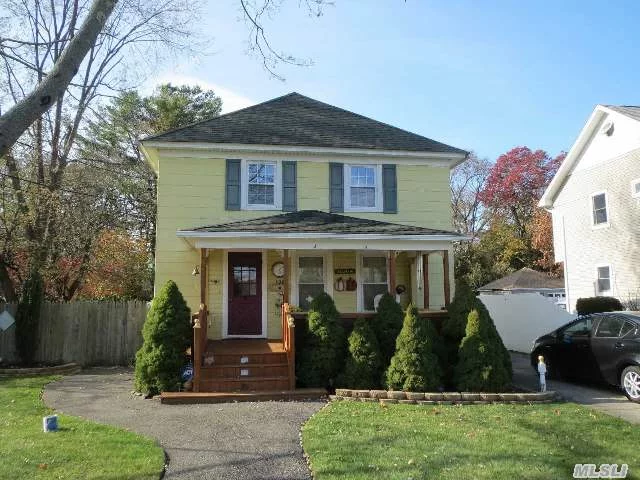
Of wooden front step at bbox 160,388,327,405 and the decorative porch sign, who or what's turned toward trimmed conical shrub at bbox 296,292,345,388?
the decorative porch sign

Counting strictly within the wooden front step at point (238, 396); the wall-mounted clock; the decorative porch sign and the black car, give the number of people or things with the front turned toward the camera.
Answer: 3

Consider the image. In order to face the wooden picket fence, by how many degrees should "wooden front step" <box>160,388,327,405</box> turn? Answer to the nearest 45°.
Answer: approximately 135° to its right

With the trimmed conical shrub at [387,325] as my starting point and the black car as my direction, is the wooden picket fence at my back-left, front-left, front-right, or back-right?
back-left

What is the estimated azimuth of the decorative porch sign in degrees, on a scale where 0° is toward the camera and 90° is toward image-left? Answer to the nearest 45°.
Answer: approximately 0°

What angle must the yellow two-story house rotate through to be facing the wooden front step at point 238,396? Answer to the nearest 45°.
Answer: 0° — it already faces it

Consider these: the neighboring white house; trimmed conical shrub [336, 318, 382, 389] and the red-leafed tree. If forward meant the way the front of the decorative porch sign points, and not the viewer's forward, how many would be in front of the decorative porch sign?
1

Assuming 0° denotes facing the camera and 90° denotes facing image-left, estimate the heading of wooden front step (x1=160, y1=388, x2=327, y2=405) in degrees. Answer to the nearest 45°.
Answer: approximately 0°

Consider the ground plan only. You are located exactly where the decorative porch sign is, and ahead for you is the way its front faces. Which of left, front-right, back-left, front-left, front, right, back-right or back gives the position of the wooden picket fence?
right

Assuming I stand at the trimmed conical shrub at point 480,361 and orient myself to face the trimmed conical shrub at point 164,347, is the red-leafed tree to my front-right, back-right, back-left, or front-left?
back-right
